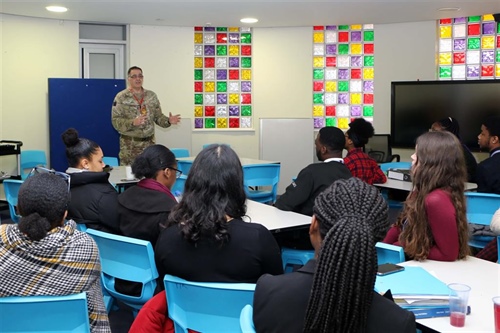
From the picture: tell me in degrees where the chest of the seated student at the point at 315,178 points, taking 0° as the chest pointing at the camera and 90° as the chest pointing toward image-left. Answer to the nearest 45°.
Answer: approximately 135°

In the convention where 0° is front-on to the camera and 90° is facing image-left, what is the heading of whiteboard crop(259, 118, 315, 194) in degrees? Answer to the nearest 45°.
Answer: approximately 0°

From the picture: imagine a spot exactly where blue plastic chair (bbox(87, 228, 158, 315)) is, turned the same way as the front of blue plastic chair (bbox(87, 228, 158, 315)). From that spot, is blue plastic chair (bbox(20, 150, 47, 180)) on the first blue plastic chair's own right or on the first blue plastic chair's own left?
on the first blue plastic chair's own left

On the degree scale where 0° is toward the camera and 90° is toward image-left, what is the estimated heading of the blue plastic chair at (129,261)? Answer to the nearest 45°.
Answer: approximately 225°

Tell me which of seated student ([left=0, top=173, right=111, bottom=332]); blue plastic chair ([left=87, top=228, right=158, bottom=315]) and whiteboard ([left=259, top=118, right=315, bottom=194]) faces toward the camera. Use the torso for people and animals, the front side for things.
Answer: the whiteboard

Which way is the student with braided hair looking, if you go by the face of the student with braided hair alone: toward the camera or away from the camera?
away from the camera

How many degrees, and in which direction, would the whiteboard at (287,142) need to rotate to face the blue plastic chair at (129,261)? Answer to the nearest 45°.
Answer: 0° — it already faces it

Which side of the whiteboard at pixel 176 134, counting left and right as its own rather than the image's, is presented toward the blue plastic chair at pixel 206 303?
front

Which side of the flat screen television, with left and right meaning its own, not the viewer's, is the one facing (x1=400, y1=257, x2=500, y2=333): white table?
front

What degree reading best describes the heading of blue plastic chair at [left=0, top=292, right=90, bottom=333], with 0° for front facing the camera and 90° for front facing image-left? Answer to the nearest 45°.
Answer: approximately 180°

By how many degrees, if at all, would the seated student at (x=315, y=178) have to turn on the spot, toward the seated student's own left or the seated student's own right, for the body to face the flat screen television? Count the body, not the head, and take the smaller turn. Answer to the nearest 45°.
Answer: approximately 45° to the seated student's own right

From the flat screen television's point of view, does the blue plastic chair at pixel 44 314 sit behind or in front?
in front

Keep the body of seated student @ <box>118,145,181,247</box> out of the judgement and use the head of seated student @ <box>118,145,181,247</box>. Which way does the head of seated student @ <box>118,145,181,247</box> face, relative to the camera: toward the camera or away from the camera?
away from the camera

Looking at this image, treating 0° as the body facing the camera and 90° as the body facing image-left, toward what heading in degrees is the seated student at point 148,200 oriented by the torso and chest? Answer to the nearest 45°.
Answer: approximately 225°
